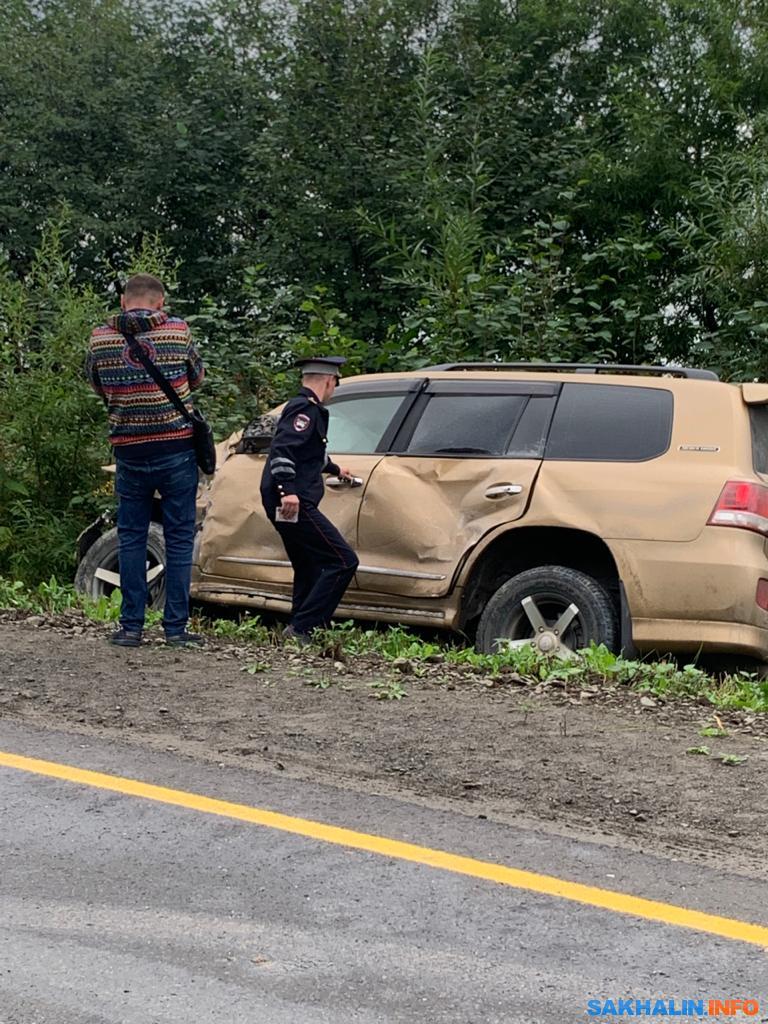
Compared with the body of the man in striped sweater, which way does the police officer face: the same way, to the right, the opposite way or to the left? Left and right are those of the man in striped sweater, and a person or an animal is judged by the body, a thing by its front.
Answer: to the right

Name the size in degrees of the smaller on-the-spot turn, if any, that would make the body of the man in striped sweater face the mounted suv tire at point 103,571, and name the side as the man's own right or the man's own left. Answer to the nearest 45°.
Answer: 0° — they already face it

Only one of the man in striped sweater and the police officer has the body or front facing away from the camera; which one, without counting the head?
the man in striped sweater

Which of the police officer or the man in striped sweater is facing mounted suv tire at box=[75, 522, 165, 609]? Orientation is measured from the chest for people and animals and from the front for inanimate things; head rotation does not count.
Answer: the man in striped sweater

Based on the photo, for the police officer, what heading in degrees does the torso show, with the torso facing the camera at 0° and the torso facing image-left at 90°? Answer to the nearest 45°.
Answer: approximately 270°

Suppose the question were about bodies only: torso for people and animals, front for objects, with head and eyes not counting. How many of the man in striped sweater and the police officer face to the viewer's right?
1

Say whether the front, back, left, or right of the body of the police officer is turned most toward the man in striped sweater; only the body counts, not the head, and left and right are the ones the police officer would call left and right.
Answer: back

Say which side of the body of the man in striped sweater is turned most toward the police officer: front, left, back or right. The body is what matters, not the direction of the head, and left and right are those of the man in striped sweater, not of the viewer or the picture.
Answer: right

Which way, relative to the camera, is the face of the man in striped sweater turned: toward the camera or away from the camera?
away from the camera

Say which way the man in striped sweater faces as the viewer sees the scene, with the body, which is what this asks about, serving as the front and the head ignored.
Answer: away from the camera

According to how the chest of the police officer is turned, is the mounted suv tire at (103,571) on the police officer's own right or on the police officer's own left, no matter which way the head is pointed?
on the police officer's own left
